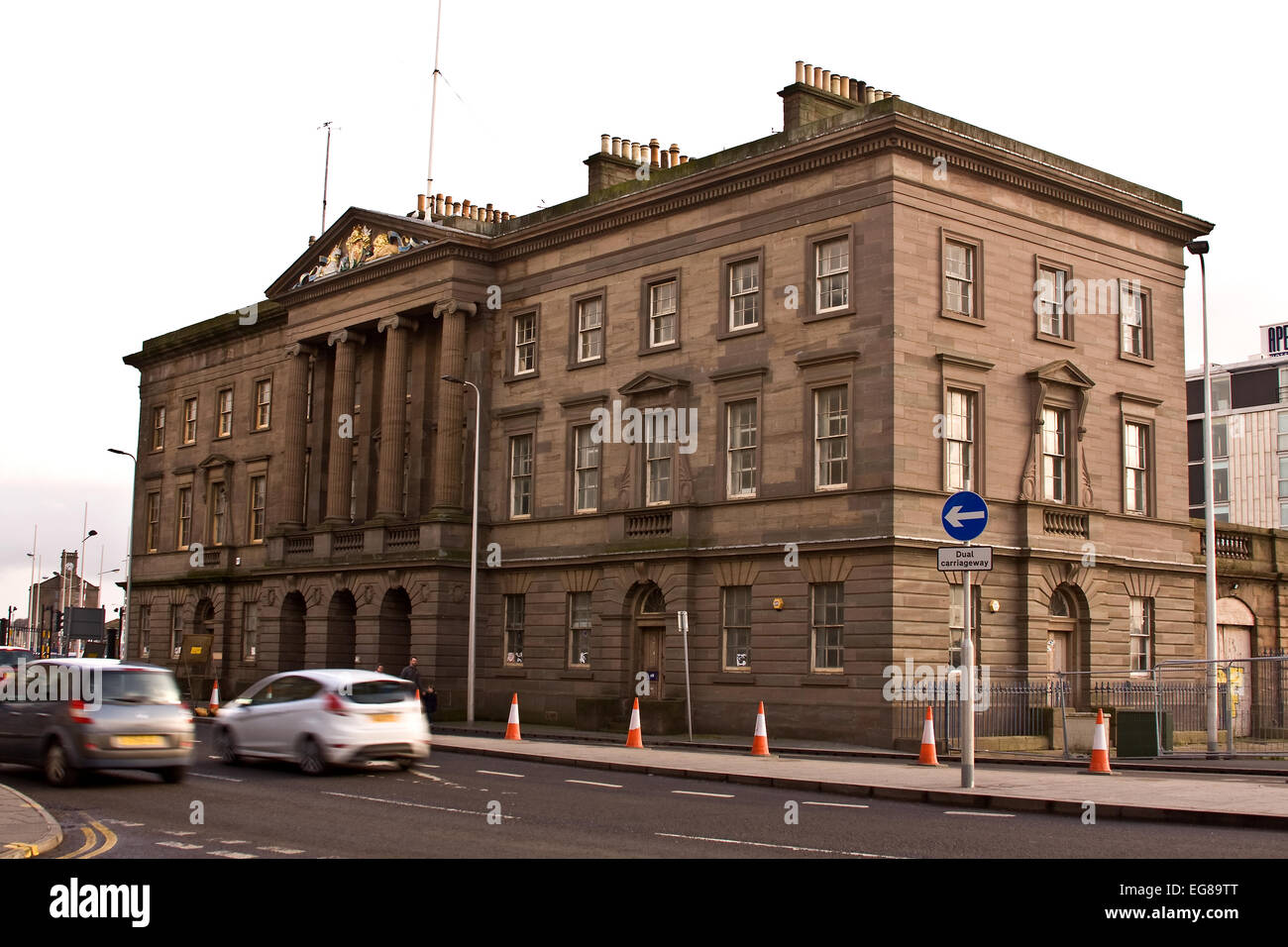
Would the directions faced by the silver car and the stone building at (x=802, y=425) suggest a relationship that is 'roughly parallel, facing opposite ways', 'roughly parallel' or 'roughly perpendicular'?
roughly perpendicular

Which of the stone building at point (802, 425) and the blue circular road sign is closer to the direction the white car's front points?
the stone building

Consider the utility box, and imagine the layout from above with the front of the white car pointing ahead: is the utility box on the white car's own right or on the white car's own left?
on the white car's own right

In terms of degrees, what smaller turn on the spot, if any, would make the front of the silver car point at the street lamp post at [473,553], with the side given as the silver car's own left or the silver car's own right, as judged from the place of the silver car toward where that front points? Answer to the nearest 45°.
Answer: approximately 90° to the silver car's own right

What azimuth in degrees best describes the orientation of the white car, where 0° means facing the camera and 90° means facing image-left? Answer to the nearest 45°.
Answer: approximately 135°

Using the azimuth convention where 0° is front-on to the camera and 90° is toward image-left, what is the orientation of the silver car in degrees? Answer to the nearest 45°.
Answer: approximately 135°

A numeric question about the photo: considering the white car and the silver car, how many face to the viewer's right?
0

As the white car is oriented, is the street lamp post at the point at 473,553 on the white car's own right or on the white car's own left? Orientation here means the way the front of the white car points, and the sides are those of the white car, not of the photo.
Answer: on the white car's own right

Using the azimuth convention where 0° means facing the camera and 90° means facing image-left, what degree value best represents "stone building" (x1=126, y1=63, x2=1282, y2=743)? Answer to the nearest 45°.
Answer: approximately 45°

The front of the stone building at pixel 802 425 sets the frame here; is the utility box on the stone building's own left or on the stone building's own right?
on the stone building's own left

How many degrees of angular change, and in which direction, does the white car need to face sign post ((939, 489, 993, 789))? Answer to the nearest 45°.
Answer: approximately 180°
